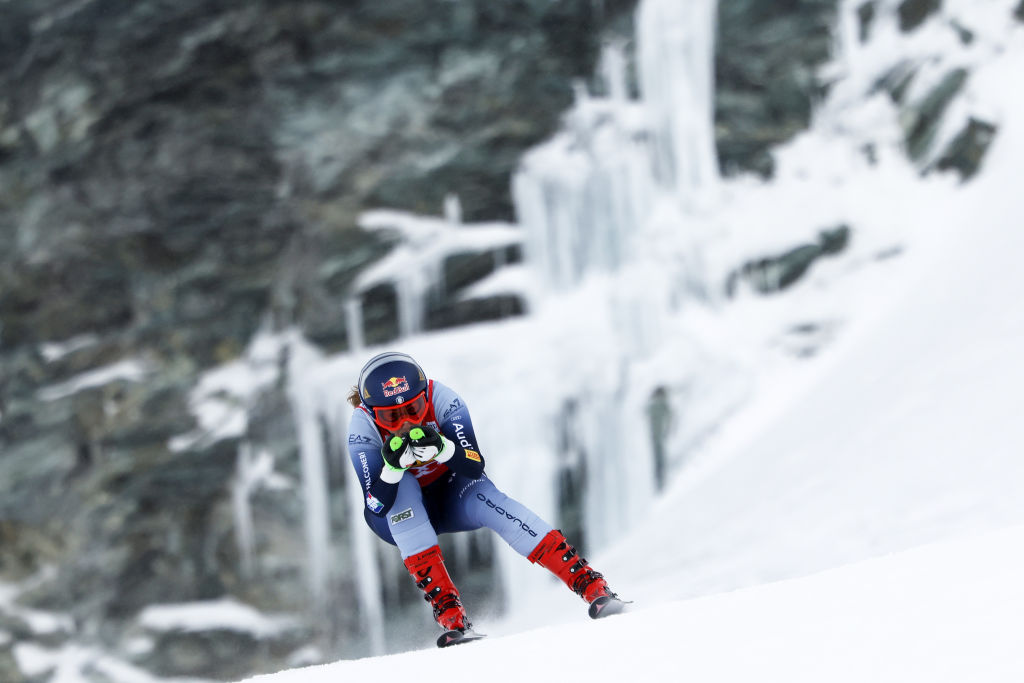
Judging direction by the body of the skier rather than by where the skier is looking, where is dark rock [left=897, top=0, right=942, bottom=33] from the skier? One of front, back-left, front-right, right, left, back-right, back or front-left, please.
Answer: back-left

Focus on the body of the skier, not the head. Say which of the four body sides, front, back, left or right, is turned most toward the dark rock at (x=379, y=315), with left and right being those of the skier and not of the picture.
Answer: back

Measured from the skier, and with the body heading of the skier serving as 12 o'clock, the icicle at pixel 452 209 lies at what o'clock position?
The icicle is roughly at 6 o'clock from the skier.

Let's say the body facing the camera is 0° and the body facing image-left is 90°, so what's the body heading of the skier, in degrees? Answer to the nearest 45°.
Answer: approximately 0°

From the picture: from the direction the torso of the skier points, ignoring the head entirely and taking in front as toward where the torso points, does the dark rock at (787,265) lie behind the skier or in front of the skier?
behind

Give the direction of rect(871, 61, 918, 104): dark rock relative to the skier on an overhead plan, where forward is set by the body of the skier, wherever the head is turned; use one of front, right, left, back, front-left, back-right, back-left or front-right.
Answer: back-left

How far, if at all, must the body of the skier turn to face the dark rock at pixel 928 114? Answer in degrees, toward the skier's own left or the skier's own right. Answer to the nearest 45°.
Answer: approximately 135° to the skier's own left

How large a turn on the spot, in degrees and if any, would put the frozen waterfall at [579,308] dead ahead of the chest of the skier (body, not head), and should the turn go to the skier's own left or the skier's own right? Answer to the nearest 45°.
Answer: approximately 180°

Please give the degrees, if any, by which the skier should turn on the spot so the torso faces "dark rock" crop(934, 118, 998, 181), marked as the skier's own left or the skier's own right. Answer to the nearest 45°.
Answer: approximately 135° to the skier's own left
